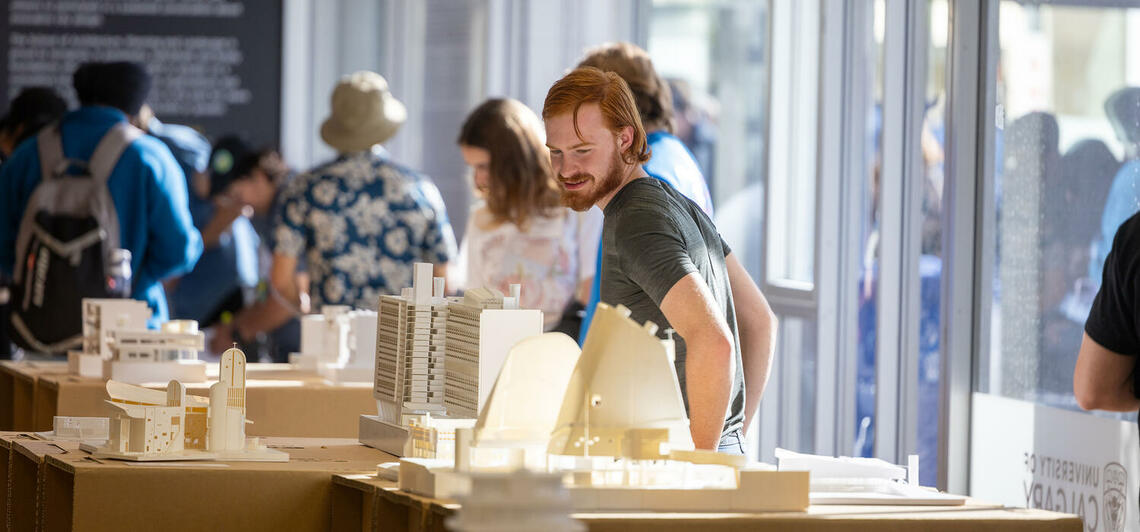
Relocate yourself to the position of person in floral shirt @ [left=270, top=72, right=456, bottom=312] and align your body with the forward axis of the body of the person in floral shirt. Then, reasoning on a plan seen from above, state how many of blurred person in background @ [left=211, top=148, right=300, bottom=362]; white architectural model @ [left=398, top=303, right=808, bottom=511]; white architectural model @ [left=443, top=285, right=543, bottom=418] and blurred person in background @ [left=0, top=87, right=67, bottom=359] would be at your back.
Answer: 2

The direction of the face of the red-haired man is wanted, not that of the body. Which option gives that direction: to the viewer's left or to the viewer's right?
to the viewer's left

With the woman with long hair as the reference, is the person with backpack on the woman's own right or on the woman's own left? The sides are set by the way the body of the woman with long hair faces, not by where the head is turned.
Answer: on the woman's own right

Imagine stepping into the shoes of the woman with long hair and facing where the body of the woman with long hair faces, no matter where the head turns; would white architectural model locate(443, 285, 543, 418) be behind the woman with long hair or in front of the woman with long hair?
in front

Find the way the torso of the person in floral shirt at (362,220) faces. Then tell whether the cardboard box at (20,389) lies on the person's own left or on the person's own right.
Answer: on the person's own left

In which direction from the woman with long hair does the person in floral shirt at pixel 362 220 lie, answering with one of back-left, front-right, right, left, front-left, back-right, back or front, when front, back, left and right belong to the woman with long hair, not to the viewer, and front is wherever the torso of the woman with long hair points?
right

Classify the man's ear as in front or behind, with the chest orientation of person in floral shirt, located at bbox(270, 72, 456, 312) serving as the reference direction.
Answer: behind

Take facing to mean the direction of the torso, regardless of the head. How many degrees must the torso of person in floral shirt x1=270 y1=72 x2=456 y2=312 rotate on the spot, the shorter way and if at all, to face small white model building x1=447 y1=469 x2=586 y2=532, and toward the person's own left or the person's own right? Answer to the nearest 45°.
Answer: approximately 180°

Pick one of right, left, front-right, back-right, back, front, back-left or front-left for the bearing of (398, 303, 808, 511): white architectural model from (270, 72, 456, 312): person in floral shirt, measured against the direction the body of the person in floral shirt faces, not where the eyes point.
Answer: back

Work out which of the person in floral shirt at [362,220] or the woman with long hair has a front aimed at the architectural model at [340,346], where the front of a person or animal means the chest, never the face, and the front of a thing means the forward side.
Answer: the woman with long hair

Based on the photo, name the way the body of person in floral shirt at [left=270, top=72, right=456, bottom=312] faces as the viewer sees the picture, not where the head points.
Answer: away from the camera

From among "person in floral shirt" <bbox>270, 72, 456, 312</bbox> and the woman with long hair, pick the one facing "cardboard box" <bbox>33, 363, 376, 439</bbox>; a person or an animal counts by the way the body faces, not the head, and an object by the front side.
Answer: the woman with long hair

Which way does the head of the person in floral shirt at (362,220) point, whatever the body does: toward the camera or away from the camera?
away from the camera

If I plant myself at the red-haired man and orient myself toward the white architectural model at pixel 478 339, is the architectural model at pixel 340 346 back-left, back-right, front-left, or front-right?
front-right

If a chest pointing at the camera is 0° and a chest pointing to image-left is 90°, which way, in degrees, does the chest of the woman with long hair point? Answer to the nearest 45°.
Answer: approximately 45°

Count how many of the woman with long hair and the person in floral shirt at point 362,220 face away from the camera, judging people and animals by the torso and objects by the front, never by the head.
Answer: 1

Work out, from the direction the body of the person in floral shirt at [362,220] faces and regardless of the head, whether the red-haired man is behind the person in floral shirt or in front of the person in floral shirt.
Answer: behind

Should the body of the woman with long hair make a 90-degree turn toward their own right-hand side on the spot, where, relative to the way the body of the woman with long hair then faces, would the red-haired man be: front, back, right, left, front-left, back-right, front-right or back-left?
back-left

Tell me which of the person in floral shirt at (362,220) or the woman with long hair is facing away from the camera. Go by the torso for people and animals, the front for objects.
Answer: the person in floral shirt
